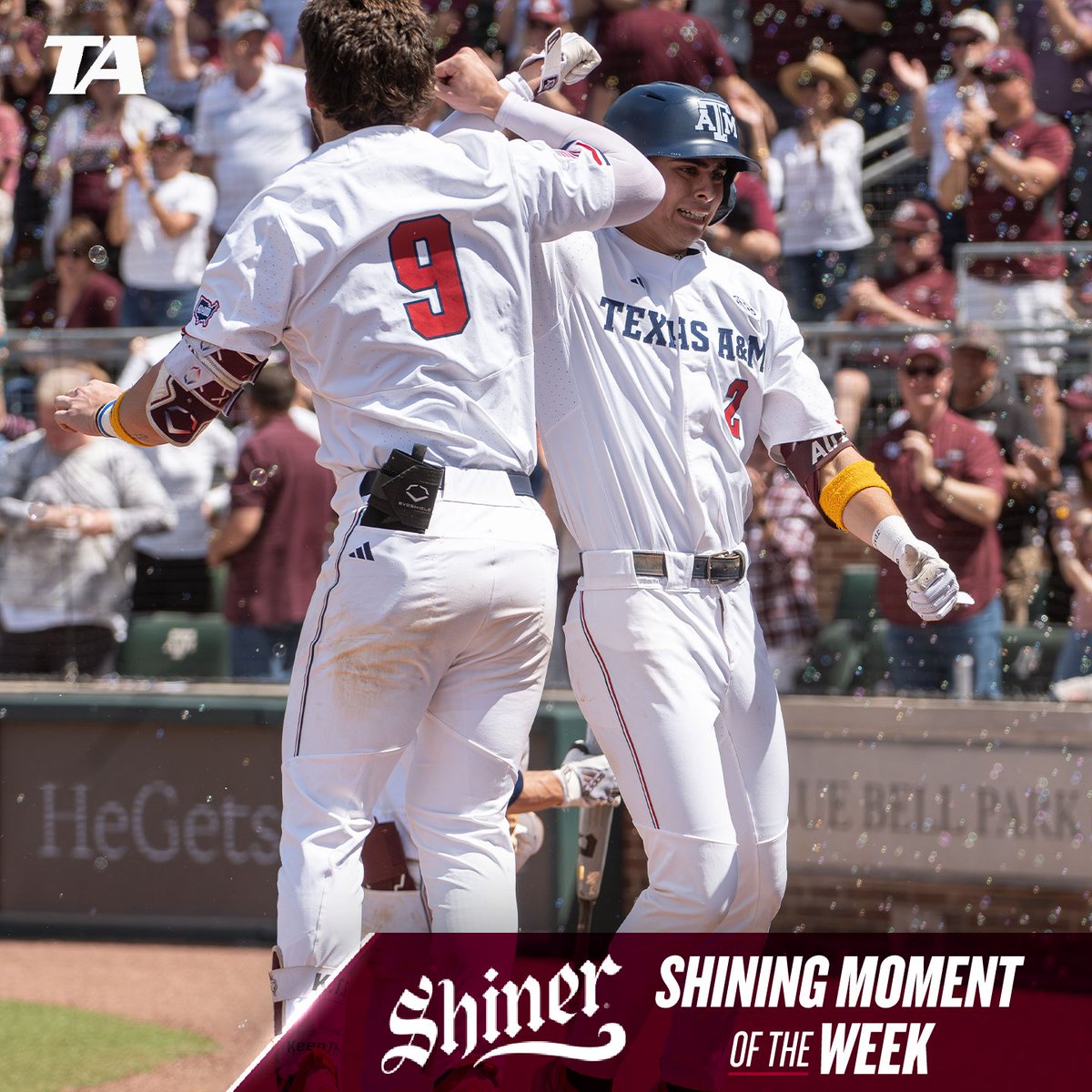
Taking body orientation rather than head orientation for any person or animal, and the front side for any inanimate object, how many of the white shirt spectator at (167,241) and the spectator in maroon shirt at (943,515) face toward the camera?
2

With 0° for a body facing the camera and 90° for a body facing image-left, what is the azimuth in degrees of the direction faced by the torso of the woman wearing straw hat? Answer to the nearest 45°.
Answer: approximately 0°

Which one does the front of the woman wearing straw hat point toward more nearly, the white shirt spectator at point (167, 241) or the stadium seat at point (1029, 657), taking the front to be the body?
the stadium seat

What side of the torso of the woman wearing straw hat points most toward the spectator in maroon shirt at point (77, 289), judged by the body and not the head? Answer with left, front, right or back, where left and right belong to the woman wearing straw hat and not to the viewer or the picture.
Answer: right

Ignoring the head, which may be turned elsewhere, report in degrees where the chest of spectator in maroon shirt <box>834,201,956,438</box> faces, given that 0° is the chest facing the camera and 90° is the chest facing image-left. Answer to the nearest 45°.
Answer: approximately 45°

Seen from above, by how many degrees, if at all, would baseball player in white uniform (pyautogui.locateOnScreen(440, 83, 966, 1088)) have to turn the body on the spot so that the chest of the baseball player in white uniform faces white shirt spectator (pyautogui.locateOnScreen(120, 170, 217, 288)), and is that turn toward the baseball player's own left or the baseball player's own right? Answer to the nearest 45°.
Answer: approximately 180°

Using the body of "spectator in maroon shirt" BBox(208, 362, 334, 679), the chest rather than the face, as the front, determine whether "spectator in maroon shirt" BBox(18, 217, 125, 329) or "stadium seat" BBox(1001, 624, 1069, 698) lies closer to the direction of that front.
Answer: the spectator in maroon shirt
